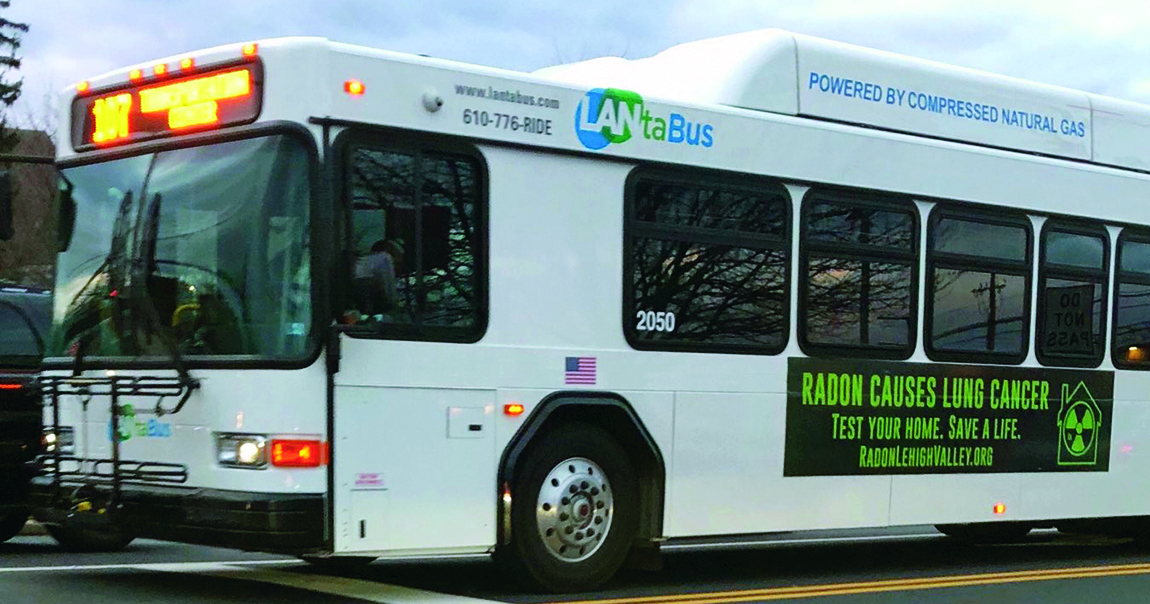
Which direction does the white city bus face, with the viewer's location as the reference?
facing the viewer and to the left of the viewer

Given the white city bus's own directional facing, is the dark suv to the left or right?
on its right
